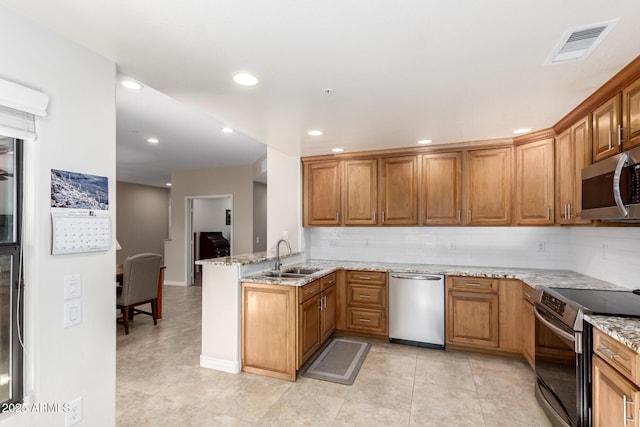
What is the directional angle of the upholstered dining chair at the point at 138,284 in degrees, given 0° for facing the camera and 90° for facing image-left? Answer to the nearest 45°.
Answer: approximately 135°

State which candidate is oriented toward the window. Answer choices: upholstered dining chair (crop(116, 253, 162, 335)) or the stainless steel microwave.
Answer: the stainless steel microwave

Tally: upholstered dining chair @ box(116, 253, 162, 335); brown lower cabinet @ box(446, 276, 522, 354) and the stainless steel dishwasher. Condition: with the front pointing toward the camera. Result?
2

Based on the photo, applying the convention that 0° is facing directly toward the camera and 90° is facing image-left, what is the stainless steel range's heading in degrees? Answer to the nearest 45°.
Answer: approximately 45°

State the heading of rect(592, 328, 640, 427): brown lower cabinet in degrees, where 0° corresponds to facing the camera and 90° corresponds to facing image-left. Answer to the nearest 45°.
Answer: approximately 45°

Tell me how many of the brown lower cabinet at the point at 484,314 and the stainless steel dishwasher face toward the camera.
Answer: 2

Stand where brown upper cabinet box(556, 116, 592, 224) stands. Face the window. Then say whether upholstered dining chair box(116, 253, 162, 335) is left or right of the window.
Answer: right

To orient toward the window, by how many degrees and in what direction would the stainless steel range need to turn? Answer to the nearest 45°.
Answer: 0° — it already faces it
